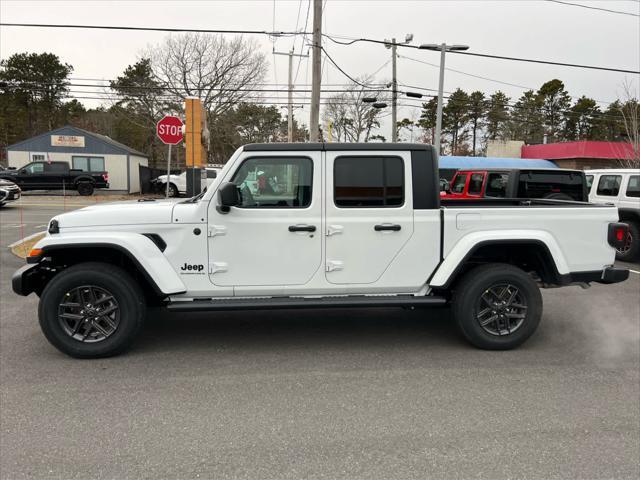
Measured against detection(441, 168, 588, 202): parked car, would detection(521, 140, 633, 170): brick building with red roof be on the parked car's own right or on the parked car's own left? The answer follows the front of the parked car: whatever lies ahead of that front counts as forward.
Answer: on the parked car's own right

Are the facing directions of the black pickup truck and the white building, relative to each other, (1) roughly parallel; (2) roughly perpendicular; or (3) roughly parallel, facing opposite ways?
roughly perpendicular

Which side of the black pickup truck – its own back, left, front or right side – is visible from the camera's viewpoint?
left

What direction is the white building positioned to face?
toward the camera

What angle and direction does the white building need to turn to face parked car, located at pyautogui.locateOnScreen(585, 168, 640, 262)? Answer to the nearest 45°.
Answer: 0° — it already faces it

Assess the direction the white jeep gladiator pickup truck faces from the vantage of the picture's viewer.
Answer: facing to the left of the viewer

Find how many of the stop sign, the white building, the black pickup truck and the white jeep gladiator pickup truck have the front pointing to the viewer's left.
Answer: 2

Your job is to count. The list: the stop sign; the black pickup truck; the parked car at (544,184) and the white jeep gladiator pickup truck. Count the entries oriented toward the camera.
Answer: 1

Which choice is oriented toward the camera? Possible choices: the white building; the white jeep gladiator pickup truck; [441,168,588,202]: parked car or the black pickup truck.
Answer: the white building

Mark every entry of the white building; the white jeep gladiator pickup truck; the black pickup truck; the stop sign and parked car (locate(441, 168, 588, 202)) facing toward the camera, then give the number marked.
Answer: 2

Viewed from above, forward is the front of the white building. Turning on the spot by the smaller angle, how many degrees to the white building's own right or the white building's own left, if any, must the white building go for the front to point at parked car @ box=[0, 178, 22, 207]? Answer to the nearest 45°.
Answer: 0° — it already faces it

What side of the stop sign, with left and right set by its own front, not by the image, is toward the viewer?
front
